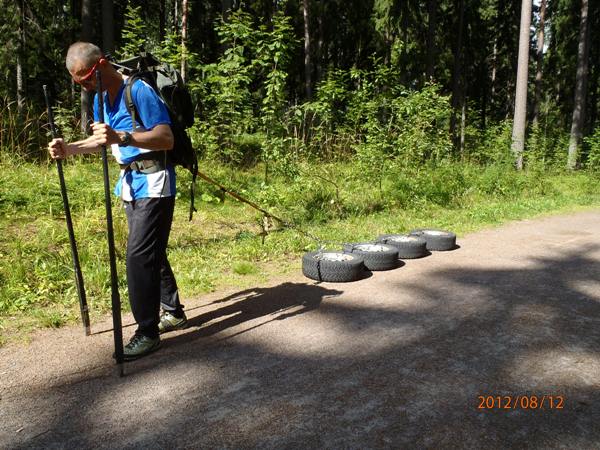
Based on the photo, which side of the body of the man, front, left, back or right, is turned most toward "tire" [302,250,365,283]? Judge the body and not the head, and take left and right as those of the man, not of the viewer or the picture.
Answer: back

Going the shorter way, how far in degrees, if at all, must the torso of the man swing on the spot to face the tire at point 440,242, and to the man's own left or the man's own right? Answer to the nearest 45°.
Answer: approximately 180°

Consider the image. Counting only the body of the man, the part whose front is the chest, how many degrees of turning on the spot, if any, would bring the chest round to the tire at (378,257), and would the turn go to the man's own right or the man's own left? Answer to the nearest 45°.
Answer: approximately 180°

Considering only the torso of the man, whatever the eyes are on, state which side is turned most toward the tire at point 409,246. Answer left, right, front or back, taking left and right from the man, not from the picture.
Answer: back

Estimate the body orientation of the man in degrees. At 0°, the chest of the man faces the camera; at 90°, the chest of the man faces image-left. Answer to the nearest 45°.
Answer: approximately 45°

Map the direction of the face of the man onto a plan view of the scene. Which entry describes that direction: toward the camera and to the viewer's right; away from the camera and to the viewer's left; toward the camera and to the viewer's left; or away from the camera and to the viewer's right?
toward the camera and to the viewer's left
